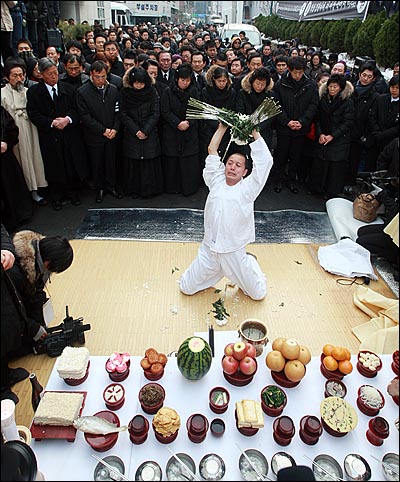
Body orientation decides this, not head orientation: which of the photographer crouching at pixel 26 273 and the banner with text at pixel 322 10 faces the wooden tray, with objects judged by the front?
the banner with text

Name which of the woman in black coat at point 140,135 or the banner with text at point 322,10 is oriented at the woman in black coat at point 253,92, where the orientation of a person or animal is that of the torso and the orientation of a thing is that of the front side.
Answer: the banner with text

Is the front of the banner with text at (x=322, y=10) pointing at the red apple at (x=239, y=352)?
yes

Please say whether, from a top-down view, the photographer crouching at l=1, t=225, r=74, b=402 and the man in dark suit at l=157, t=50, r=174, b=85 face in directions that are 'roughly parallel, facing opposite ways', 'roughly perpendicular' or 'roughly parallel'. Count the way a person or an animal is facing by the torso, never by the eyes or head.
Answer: roughly perpendicular

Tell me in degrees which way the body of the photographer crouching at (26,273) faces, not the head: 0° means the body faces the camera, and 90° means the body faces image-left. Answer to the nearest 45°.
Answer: approximately 270°

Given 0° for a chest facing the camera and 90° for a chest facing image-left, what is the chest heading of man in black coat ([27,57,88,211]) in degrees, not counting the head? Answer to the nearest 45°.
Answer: approximately 315°
